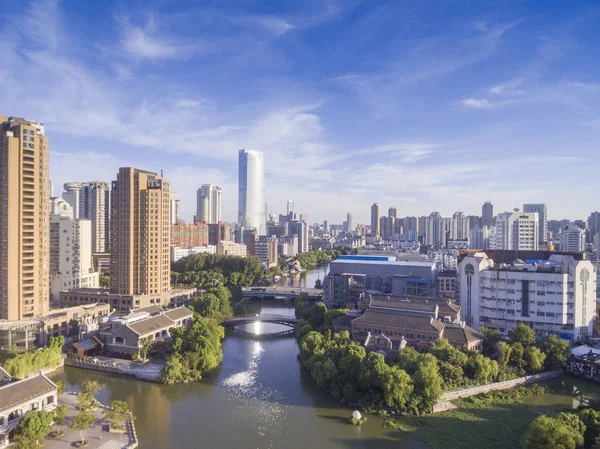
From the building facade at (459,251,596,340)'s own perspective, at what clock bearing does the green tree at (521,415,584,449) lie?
The green tree is roughly at 12 o'clock from the building facade.

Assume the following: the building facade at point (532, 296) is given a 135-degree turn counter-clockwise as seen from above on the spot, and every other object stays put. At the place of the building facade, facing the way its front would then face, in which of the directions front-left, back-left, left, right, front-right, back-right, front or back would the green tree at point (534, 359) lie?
back-right

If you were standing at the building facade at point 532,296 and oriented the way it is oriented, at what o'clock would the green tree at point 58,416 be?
The green tree is roughly at 1 o'clock from the building facade.

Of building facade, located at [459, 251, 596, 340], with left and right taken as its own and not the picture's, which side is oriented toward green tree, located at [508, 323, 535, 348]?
front

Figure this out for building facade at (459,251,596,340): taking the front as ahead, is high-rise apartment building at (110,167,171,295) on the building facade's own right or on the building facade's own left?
on the building facade's own right

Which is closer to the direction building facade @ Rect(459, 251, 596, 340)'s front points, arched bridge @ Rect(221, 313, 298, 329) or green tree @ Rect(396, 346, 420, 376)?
the green tree

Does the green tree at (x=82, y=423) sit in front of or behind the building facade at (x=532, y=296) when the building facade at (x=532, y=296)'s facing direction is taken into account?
in front

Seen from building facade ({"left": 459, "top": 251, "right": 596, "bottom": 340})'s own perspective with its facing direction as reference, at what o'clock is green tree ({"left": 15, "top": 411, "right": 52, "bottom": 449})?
The green tree is roughly at 1 o'clock from the building facade.

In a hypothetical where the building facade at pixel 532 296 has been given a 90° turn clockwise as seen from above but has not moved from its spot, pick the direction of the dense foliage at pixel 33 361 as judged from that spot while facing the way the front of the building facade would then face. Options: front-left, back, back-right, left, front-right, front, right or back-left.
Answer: front-left

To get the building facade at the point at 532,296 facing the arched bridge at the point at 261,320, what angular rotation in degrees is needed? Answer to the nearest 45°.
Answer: approximately 90° to its right

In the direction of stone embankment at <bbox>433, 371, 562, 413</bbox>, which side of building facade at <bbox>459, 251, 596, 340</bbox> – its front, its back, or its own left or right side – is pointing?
front

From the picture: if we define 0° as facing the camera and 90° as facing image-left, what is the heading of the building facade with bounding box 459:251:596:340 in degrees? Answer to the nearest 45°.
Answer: approximately 0°

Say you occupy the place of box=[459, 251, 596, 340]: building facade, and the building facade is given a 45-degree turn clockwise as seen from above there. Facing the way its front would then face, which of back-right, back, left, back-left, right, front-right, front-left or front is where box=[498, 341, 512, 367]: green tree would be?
front-left
